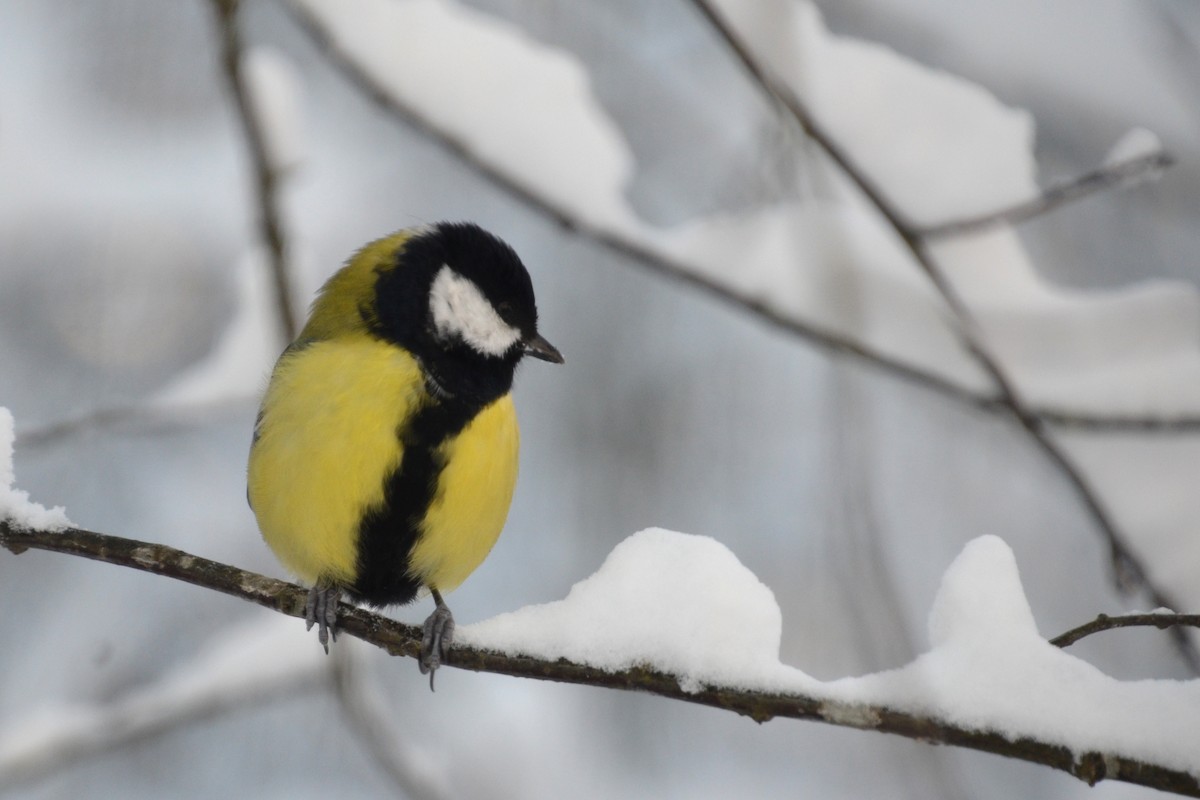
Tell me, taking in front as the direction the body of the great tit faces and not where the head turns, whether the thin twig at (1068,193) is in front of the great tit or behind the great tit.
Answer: behind

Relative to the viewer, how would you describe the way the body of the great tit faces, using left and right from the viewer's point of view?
facing the viewer and to the right of the viewer

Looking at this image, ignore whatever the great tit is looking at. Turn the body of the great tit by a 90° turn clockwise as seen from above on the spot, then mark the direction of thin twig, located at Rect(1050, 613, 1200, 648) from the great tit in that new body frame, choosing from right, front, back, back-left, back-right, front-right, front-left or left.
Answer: back
